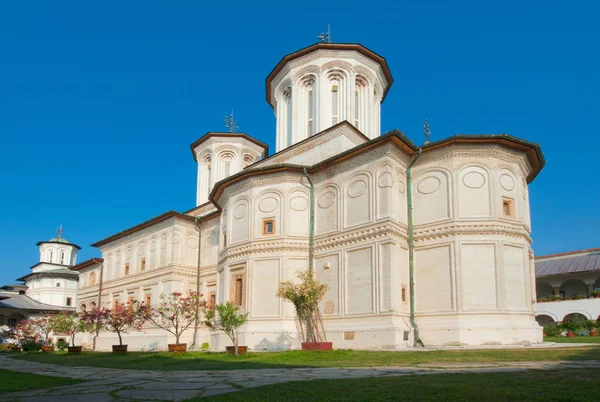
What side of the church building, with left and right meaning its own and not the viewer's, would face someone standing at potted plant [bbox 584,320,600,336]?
right

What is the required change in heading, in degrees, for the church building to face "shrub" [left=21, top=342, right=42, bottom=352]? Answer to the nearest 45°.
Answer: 0° — it already faces it

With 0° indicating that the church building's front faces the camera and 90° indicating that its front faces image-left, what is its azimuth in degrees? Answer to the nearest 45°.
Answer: approximately 135°

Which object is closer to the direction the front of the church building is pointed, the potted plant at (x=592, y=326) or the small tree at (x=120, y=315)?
the small tree

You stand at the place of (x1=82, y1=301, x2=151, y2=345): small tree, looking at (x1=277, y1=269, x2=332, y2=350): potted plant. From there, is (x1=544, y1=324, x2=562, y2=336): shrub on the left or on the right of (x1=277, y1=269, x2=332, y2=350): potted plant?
left

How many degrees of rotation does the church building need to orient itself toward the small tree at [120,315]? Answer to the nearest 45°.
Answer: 0° — it already faces it
